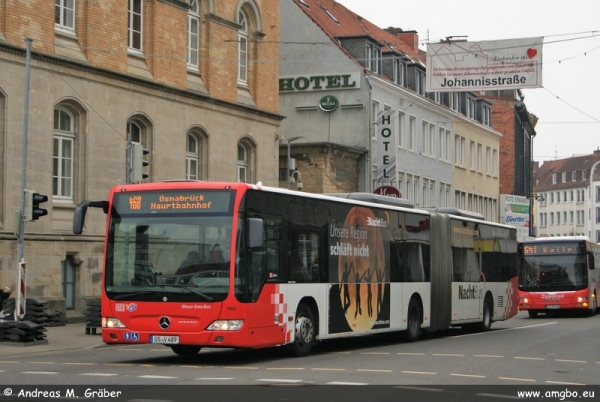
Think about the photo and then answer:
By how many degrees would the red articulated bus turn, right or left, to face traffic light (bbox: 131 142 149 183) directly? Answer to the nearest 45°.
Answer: approximately 45° to its right

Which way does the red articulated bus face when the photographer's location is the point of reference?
facing the viewer and to the left of the viewer

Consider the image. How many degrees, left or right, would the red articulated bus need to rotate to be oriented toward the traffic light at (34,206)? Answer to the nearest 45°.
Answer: approximately 90° to its right
